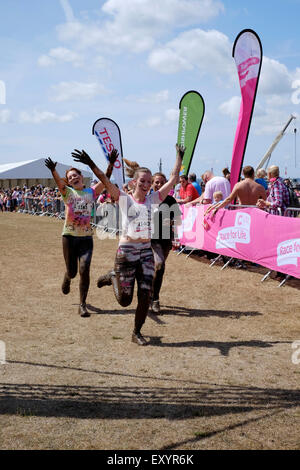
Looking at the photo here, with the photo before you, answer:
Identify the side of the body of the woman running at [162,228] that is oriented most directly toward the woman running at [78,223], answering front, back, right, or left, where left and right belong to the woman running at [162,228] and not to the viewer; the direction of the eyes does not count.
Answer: right

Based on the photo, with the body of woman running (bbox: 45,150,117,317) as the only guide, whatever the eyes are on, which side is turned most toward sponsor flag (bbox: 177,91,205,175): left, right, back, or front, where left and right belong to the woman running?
back

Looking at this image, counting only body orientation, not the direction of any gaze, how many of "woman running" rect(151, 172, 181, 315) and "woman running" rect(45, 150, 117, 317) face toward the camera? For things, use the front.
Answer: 2

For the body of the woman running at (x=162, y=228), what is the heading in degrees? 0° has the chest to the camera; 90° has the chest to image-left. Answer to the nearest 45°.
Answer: approximately 0°

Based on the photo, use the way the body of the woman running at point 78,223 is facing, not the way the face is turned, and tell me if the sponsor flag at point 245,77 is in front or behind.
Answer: behind

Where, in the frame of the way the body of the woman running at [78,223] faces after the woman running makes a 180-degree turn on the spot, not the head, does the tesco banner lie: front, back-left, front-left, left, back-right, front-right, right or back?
front

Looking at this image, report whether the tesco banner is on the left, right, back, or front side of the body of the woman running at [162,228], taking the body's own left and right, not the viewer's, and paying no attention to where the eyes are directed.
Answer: back

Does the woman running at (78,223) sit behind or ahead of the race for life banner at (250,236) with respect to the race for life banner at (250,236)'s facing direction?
ahead

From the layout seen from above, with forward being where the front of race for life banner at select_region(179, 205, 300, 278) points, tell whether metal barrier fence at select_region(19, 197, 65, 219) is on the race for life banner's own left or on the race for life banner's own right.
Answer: on the race for life banner's own right

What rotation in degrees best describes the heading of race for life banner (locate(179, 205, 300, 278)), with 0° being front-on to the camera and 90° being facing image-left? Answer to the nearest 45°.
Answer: approximately 45°
